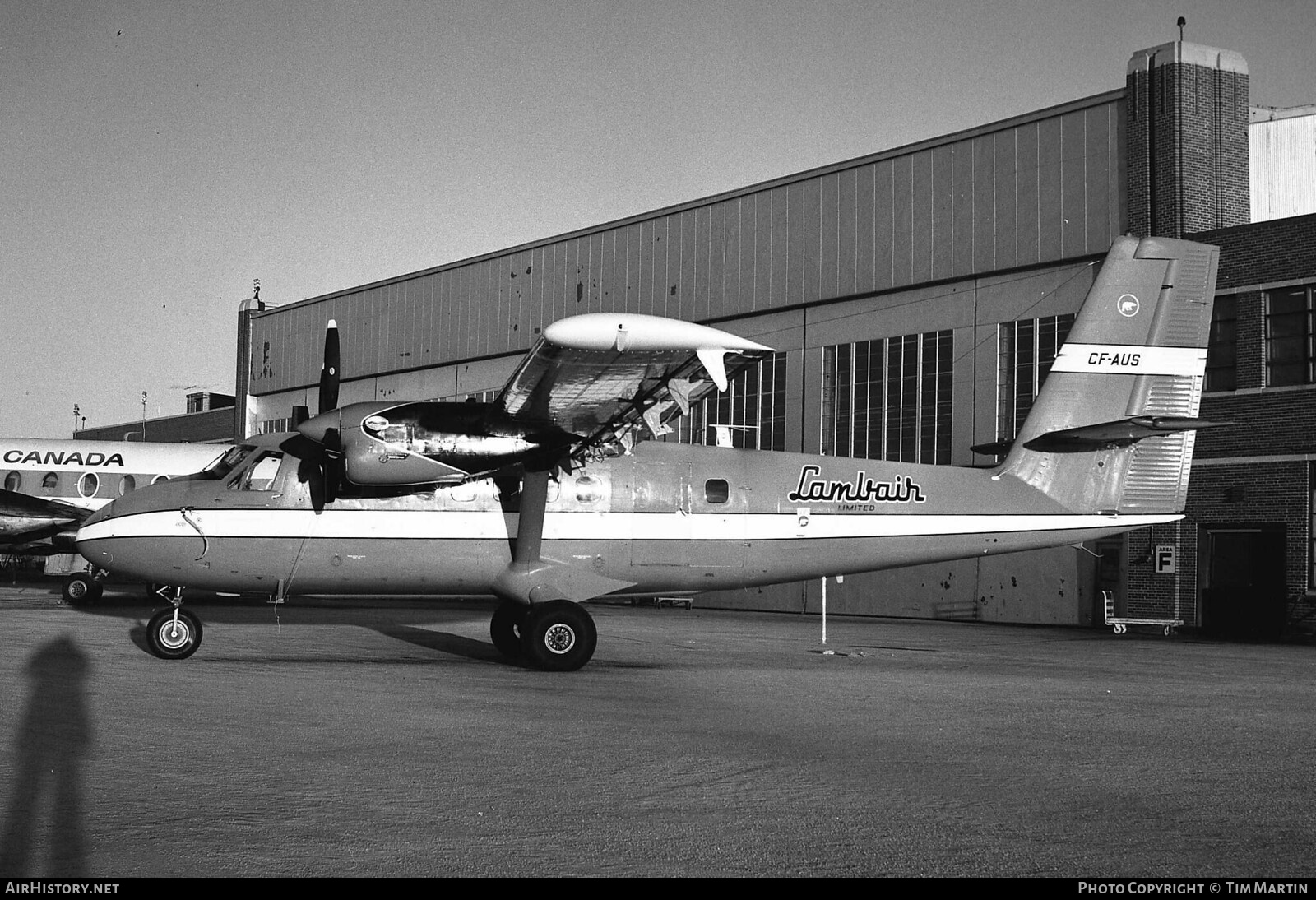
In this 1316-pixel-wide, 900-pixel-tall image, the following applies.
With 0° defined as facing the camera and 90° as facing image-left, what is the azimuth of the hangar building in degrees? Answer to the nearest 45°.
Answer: approximately 45°

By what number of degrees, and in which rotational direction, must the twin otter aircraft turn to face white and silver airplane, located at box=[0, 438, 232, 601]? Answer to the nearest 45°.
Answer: approximately 45° to its right

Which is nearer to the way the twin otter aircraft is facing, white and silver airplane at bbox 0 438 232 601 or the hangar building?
the white and silver airplane

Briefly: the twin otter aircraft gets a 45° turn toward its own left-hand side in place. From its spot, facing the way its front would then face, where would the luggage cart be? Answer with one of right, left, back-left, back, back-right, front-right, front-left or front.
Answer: back

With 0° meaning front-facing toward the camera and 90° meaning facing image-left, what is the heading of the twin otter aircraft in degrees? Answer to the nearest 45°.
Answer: approximately 90°

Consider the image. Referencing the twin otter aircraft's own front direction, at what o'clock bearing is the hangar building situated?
The hangar building is roughly at 4 o'clock from the twin otter aircraft.
